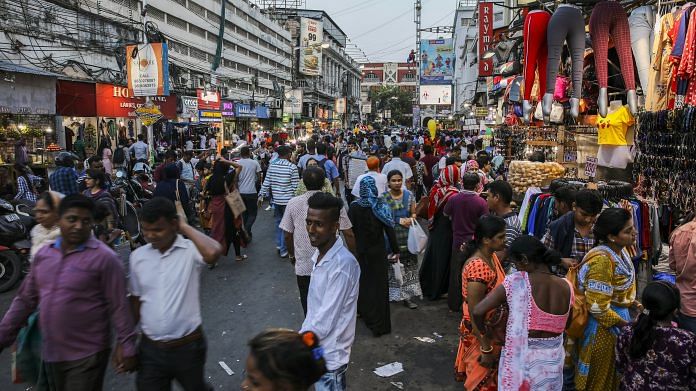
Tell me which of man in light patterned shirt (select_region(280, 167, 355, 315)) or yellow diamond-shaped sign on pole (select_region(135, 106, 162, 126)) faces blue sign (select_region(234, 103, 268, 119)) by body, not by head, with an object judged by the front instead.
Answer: the man in light patterned shirt

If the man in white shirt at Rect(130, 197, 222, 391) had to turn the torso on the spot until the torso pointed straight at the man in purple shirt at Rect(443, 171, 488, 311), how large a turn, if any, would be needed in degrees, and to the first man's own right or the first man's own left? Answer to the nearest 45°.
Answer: approximately 180°

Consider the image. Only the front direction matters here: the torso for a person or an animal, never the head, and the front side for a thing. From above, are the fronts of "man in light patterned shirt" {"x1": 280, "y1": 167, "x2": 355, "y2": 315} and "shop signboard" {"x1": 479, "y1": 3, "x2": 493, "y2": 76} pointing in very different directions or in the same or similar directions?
very different directions

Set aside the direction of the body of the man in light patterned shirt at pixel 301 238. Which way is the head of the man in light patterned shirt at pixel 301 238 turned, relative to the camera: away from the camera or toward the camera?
away from the camera
